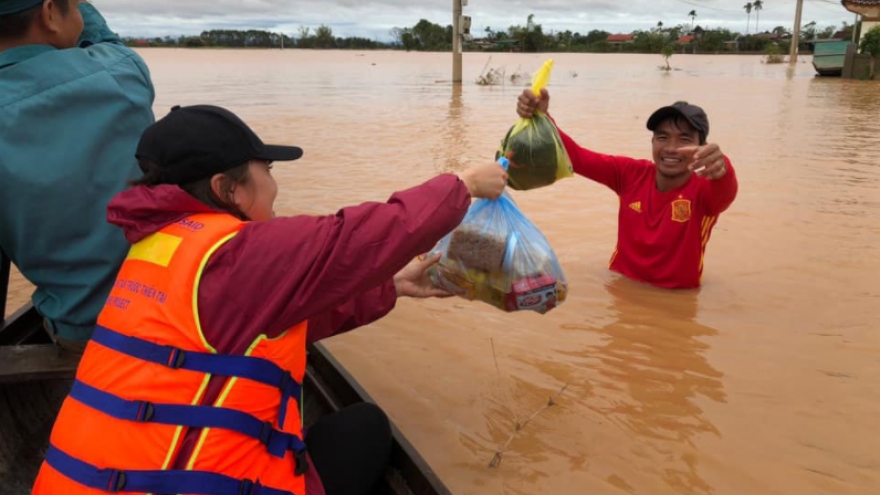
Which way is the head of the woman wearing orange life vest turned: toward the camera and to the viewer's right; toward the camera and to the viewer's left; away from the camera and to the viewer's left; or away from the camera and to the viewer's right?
away from the camera and to the viewer's right

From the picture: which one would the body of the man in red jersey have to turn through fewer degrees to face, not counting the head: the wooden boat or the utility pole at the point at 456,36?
the wooden boat

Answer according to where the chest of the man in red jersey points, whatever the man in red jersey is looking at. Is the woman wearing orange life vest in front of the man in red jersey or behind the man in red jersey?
in front

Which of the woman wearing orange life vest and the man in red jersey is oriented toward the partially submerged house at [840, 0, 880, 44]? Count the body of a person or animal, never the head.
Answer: the woman wearing orange life vest

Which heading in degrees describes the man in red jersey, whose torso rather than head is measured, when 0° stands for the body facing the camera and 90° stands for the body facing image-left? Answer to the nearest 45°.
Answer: approximately 0°

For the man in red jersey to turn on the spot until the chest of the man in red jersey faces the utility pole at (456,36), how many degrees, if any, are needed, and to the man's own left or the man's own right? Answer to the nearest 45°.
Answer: approximately 180°

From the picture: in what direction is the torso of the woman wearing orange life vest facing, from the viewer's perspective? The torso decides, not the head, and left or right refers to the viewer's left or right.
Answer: facing away from the viewer and to the right of the viewer

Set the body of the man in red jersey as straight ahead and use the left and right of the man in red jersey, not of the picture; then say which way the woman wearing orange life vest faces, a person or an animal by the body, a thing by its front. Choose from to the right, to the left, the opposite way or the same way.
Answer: the opposite way

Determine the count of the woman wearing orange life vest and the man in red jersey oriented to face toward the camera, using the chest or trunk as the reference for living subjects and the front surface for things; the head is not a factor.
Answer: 1

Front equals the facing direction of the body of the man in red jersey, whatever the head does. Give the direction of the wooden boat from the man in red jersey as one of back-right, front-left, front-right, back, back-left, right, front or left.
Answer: front-right

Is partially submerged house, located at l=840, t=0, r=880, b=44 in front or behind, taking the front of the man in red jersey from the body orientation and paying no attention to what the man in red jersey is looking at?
behind

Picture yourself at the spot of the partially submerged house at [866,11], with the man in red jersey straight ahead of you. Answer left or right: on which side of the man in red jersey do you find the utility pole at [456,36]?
right
